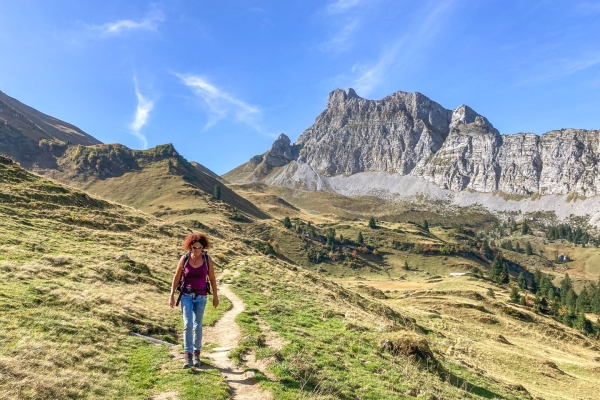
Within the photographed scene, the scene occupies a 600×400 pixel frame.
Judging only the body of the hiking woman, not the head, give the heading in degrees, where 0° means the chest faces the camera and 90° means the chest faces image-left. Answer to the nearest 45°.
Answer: approximately 0°
